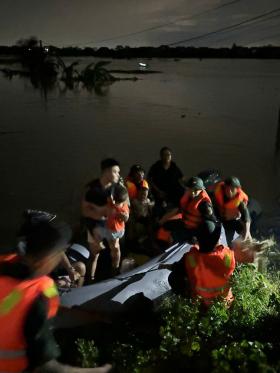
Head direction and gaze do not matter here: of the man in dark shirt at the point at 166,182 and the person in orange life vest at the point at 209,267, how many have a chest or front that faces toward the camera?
1

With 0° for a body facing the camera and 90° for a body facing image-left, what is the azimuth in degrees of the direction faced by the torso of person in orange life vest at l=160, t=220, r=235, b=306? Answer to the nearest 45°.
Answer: approximately 180°

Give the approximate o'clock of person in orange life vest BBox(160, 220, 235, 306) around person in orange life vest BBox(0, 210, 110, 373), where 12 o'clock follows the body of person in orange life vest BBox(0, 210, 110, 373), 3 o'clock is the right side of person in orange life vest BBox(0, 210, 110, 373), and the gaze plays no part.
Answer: person in orange life vest BBox(160, 220, 235, 306) is roughly at 12 o'clock from person in orange life vest BBox(0, 210, 110, 373).

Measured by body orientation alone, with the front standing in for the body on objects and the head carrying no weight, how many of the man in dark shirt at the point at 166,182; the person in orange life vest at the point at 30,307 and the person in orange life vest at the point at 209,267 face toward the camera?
1

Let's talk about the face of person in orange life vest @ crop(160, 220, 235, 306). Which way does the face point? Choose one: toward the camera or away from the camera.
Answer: away from the camera

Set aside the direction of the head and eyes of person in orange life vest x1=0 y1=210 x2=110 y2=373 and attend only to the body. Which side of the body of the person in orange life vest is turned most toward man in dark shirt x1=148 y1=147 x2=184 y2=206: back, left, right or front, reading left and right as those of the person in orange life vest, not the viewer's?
front

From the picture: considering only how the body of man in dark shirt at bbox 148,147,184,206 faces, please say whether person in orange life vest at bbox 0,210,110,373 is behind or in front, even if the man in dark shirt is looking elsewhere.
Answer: in front

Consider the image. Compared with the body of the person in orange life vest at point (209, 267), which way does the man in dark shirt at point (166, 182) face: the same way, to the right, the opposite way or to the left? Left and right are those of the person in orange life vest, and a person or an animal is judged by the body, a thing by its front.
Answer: the opposite way

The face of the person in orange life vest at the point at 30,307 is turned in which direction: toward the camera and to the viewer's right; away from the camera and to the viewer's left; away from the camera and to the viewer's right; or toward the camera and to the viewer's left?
away from the camera and to the viewer's right

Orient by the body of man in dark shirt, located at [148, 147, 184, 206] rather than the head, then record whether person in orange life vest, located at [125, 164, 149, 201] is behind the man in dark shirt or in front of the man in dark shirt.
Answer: in front

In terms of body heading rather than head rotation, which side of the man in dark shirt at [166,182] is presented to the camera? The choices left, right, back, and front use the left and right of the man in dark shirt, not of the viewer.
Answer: front

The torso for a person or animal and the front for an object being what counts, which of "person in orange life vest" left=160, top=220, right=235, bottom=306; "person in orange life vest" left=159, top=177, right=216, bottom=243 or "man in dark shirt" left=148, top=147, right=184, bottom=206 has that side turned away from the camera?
"person in orange life vest" left=160, top=220, right=235, bottom=306

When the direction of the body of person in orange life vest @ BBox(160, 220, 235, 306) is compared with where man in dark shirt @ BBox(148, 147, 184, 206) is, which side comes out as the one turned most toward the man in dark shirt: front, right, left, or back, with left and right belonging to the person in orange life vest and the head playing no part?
front

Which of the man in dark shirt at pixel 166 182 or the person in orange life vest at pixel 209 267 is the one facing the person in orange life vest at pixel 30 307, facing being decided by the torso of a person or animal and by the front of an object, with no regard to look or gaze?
the man in dark shirt

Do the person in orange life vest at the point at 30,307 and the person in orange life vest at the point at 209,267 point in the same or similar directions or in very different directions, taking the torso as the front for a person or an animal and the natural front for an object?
same or similar directions

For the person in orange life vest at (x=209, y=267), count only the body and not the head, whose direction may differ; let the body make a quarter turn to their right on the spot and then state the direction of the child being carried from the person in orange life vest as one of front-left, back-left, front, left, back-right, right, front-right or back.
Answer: back-left

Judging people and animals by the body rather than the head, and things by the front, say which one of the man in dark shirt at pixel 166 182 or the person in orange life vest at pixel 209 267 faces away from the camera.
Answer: the person in orange life vest

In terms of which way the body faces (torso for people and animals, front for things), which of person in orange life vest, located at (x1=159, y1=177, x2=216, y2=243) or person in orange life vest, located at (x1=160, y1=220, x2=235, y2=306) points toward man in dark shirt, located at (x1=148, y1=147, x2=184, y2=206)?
person in orange life vest, located at (x1=160, y1=220, x2=235, y2=306)
